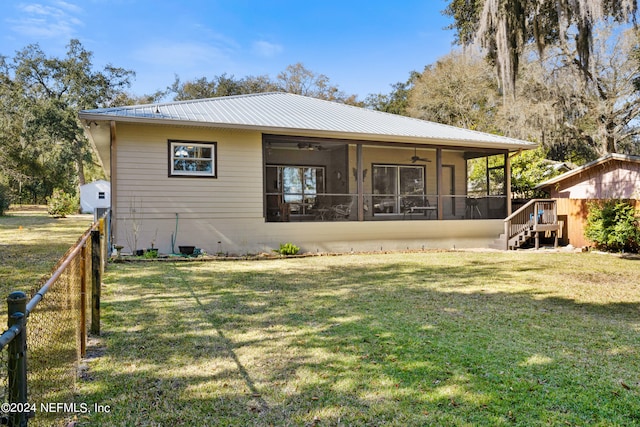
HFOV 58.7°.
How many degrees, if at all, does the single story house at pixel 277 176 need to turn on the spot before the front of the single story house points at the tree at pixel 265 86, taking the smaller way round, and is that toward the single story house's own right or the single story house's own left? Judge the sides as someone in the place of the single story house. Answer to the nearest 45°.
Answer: approximately 180°

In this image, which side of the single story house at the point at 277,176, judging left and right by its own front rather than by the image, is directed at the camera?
back
